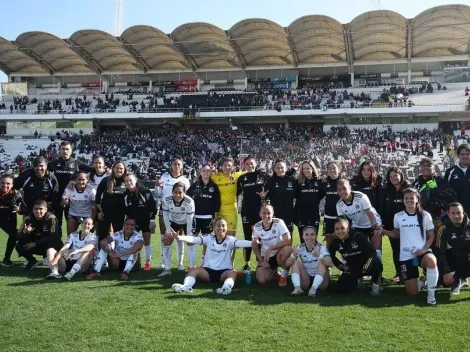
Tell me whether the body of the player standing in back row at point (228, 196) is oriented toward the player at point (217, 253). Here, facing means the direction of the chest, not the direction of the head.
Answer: yes

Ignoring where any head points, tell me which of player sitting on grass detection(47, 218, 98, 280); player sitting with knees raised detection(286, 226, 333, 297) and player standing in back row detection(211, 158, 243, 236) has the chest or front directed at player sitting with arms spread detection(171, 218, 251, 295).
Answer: the player standing in back row

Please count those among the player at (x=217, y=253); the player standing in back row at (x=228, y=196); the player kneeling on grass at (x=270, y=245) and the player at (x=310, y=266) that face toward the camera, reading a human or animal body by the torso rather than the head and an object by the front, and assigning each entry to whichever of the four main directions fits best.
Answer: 4

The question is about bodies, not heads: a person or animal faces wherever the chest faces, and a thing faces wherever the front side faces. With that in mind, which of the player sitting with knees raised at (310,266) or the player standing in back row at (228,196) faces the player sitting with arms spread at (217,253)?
the player standing in back row

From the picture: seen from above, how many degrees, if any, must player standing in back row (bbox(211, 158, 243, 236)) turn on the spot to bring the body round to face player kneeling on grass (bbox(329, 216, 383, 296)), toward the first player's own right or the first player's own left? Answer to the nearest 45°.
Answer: approximately 45° to the first player's own left

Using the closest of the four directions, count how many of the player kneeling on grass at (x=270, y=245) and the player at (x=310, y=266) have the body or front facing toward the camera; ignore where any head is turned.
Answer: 2

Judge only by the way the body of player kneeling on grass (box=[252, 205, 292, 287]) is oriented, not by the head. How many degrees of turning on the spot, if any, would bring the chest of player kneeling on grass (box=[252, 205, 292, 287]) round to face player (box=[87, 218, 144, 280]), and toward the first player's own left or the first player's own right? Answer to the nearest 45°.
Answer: approximately 90° to the first player's own right

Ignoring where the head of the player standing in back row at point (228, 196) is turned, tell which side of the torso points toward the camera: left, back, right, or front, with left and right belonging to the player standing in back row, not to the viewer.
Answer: front

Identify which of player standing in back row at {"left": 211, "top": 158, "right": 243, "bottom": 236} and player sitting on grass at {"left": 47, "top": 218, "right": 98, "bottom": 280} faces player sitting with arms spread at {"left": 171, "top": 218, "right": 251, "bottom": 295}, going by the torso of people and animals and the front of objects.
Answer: the player standing in back row

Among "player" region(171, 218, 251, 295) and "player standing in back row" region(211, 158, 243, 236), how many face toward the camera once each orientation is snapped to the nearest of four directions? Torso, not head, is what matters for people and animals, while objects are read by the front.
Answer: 2

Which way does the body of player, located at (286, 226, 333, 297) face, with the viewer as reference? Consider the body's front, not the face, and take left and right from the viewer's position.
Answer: facing the viewer

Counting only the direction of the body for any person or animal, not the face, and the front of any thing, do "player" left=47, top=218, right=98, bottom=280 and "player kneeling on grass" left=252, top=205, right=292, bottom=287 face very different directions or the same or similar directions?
same or similar directions

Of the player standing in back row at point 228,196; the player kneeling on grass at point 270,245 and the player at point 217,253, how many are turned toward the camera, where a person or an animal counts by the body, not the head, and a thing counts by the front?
3

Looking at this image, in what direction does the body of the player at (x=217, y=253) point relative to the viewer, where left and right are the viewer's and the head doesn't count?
facing the viewer

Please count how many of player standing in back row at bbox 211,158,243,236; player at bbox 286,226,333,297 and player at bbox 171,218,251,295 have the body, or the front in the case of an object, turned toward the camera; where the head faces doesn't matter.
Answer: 3

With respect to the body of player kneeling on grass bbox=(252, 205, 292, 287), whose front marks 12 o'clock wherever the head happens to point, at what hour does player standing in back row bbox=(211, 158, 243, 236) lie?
The player standing in back row is roughly at 5 o'clock from the player kneeling on grass.
